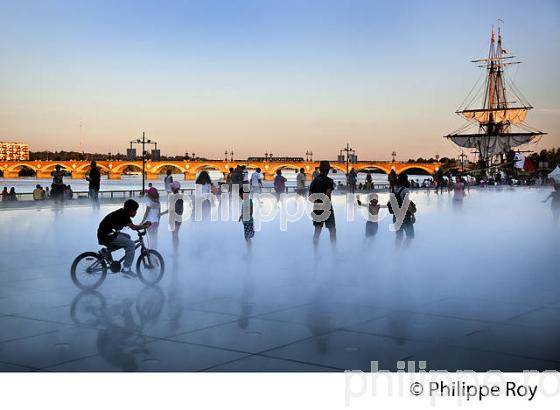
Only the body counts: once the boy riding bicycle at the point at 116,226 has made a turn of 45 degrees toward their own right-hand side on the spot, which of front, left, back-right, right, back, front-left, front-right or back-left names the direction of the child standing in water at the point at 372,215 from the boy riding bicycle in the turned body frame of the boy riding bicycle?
left

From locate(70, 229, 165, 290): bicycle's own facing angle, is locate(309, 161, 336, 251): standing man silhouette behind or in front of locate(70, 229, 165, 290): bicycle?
in front

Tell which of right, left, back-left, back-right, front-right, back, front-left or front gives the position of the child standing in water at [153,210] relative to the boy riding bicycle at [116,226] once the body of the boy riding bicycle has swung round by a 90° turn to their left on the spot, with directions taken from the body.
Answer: front

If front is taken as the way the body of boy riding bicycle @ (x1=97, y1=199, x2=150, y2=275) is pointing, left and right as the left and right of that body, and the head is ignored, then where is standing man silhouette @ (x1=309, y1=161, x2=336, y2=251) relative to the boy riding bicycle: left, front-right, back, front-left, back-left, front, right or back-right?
front-left

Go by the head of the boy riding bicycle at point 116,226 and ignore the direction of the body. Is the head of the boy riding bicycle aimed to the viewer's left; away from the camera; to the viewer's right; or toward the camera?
to the viewer's right

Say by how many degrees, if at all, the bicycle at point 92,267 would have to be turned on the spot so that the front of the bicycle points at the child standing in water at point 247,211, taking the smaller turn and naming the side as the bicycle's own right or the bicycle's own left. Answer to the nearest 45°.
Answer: approximately 45° to the bicycle's own left

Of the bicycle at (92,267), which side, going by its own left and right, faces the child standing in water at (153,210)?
left

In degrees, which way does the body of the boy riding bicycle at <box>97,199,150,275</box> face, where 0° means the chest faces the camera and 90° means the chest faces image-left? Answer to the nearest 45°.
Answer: approximately 270°

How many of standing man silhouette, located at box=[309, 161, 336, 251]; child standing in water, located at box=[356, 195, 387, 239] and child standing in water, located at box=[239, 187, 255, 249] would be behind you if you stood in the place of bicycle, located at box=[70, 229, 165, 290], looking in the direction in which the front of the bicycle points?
0

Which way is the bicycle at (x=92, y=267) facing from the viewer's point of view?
to the viewer's right
